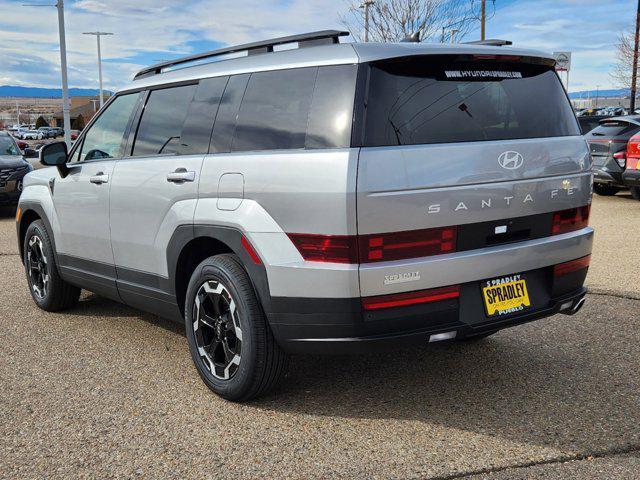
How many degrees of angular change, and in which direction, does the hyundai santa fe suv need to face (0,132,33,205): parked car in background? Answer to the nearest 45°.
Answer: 0° — it already faces it

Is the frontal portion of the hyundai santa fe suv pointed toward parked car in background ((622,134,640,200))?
no

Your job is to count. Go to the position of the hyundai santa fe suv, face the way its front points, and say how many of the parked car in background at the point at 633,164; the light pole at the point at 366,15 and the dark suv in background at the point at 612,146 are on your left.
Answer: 0

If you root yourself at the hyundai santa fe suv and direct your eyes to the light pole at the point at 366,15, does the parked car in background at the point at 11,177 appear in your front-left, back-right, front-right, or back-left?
front-left

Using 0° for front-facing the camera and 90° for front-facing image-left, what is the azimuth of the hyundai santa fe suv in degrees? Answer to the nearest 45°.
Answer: approximately 135°

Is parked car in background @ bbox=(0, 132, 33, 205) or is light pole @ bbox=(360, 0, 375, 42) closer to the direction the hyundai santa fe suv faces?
the parked car in background

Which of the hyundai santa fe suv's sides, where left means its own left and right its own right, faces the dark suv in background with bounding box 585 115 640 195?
right

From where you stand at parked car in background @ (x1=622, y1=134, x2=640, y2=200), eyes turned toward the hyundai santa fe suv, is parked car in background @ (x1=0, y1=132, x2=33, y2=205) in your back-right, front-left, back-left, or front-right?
front-right

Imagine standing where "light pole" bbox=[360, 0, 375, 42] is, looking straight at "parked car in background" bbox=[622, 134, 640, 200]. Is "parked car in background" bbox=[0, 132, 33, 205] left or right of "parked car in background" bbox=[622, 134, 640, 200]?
right

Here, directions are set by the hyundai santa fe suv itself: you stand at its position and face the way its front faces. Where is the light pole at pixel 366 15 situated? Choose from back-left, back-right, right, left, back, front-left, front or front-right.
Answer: front-right

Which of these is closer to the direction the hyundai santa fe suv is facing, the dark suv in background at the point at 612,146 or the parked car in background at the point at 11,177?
the parked car in background
